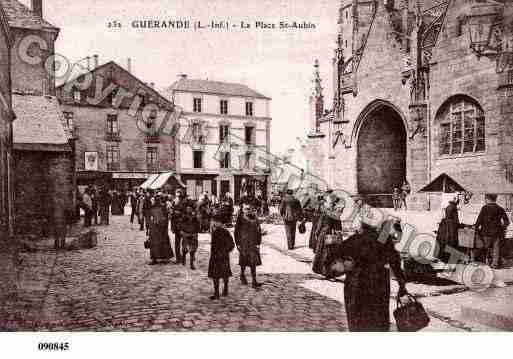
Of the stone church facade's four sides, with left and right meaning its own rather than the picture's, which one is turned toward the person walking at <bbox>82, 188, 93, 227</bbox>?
front

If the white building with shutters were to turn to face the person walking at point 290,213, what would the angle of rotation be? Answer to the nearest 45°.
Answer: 0° — it already faces them

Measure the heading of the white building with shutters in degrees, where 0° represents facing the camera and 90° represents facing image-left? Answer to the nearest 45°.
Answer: approximately 0°

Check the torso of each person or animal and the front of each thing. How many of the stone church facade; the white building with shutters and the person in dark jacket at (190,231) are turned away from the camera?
0

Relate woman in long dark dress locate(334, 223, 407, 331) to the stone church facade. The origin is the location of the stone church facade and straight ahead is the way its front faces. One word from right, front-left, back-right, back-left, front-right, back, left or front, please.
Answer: front-left

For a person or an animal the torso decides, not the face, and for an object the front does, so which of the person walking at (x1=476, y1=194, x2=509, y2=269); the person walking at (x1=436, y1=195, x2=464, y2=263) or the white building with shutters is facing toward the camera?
the white building with shutters
